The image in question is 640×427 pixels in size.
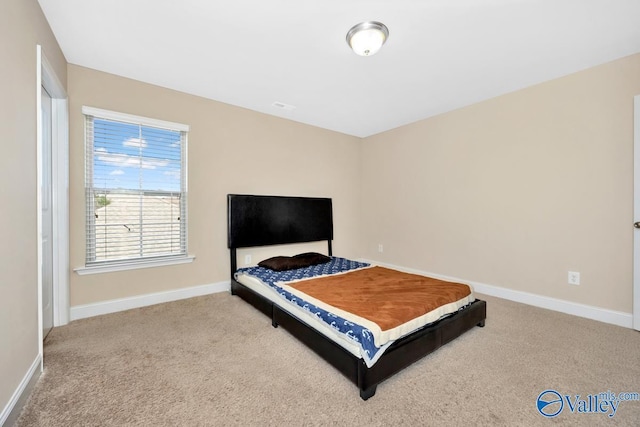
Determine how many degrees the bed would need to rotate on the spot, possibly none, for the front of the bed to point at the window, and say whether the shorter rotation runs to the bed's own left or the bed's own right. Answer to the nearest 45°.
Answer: approximately 135° to the bed's own right

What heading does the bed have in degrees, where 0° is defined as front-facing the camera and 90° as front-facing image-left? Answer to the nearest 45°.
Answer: approximately 315°
